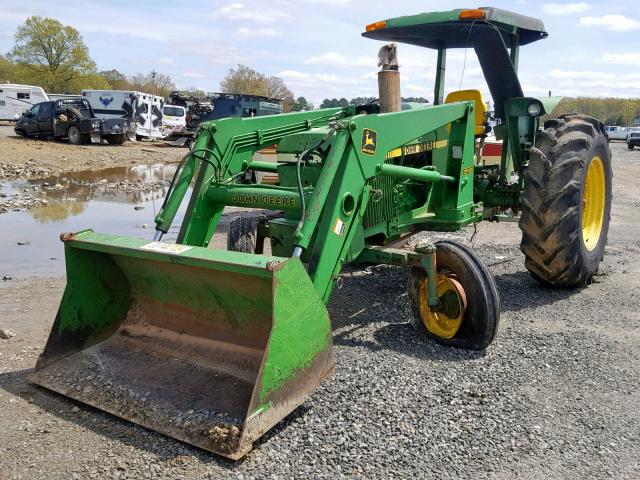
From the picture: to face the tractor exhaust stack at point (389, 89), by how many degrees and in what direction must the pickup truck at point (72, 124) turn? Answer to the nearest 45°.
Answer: approximately 135° to its left

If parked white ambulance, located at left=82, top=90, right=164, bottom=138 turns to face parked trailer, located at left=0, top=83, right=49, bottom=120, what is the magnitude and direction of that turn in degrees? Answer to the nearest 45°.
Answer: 0° — it already faces it

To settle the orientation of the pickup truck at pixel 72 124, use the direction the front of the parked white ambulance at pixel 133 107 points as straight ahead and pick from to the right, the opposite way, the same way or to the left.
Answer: the same way

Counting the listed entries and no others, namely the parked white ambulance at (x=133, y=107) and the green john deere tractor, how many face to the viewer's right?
0

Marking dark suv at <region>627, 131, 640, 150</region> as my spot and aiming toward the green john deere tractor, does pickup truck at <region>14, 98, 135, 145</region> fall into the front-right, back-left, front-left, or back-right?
front-right

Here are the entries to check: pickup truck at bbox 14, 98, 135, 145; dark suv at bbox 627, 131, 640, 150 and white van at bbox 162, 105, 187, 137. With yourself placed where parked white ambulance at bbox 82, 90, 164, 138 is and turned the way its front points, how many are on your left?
1

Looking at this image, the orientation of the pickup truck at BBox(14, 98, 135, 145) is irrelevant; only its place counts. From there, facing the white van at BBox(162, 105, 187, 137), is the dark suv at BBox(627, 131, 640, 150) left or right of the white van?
right

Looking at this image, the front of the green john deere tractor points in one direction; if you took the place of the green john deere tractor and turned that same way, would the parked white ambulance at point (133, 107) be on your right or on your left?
on your right

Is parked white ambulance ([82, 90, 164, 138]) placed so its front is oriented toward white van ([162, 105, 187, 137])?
no

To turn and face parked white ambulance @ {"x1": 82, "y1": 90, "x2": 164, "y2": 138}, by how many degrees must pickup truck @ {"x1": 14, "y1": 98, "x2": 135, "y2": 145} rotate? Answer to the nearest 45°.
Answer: approximately 90° to its right

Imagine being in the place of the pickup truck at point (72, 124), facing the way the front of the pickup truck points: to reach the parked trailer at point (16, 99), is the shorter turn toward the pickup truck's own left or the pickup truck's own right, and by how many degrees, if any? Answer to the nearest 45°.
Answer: approximately 45° to the pickup truck's own right

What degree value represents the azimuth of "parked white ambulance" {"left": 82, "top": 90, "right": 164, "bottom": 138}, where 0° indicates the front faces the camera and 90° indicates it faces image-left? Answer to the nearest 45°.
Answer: approximately 135°

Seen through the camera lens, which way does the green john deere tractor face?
facing the viewer and to the left of the viewer

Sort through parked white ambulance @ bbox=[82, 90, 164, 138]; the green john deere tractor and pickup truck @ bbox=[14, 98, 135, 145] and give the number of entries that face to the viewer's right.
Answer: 0

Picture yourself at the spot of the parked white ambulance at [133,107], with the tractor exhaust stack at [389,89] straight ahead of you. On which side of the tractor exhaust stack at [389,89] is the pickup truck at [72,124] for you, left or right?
right

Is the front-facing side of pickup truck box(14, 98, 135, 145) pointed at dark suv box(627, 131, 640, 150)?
no

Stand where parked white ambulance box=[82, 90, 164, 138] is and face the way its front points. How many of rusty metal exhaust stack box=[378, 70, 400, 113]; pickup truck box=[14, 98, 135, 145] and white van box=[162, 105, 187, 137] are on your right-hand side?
1

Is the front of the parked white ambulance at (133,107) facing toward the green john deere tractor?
no
